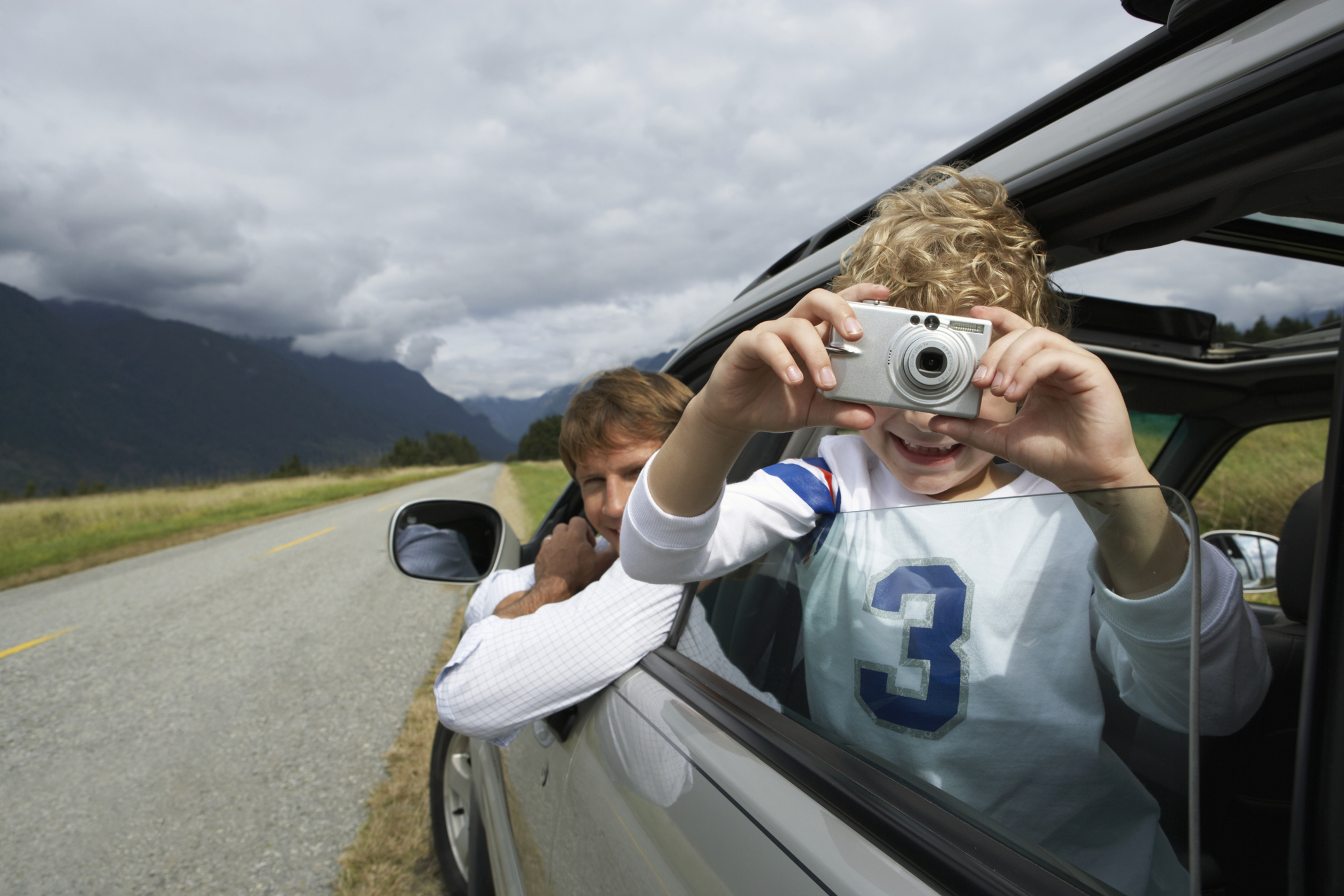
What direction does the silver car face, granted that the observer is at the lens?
facing away from the viewer and to the left of the viewer

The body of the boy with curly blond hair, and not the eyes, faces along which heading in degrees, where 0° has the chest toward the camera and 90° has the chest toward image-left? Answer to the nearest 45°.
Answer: approximately 0°
